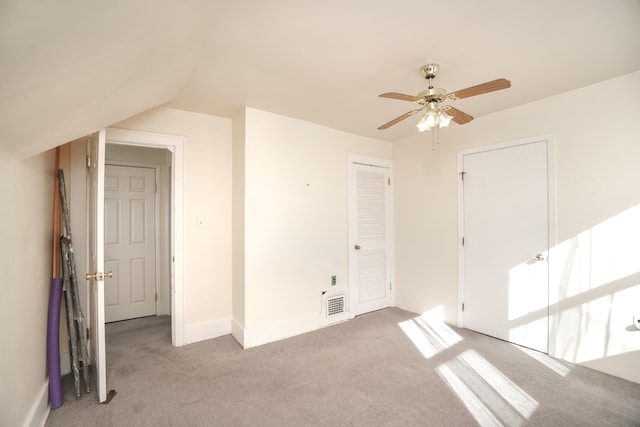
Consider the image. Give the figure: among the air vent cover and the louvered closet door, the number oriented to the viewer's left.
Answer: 0

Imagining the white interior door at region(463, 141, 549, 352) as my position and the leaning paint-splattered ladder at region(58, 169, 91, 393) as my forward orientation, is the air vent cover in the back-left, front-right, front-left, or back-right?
front-right

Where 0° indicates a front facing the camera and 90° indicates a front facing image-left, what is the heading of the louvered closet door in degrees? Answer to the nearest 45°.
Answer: approximately 315°

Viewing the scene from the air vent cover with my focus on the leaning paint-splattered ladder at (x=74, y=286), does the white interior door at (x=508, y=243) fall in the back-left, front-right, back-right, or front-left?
back-left

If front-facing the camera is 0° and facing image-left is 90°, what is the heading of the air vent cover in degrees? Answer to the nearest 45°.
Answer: approximately 315°

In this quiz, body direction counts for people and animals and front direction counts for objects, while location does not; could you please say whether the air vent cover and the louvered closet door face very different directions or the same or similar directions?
same or similar directions

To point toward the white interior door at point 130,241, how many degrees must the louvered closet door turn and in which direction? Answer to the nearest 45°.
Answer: approximately 135° to its right

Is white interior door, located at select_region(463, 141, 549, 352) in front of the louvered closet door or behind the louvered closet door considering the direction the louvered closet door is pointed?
in front

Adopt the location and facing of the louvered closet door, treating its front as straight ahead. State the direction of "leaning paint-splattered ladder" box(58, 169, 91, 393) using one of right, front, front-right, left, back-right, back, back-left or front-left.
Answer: right

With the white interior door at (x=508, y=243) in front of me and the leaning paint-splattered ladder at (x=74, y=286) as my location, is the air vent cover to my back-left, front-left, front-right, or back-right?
front-left

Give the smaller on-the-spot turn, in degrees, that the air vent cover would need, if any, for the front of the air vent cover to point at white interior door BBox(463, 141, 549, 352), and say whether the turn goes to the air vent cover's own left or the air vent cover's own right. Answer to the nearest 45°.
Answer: approximately 45° to the air vent cover's own left

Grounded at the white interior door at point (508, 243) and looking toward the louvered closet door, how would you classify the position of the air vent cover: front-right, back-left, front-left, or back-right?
front-left
